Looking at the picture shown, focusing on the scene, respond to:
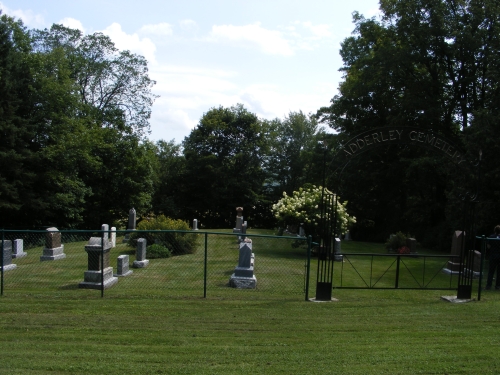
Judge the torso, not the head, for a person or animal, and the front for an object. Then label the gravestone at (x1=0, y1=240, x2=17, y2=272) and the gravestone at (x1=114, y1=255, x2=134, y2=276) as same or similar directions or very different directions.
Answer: same or similar directions

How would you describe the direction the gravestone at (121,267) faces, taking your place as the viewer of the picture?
facing the viewer and to the right of the viewer

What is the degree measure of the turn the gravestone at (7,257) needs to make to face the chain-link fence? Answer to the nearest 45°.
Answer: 0° — it already faces it

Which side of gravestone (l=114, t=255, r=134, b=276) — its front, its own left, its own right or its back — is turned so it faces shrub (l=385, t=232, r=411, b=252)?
left

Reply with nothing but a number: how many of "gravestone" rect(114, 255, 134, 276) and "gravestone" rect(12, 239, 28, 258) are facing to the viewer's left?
0

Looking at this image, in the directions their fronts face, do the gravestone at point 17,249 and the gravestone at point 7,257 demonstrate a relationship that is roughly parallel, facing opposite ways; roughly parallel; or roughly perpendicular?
roughly parallel

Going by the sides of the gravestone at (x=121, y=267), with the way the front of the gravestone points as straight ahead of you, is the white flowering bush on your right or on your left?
on your left

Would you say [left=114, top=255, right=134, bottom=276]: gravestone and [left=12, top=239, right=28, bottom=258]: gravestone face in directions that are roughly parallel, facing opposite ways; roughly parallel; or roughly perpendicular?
roughly parallel

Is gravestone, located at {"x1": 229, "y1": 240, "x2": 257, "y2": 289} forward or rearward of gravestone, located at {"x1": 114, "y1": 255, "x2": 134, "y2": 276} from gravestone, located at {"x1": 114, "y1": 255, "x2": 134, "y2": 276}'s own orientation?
forward

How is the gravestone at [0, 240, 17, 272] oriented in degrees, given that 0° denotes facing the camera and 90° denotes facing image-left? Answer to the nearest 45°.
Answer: approximately 315°

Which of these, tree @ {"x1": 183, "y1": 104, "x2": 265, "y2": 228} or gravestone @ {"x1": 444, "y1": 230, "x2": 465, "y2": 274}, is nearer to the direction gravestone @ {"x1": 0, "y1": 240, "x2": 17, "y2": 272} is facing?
the gravestone

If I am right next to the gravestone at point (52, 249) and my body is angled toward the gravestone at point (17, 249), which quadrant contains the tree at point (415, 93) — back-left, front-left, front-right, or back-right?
back-right

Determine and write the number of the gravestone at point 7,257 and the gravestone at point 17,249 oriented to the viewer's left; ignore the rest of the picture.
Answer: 0
